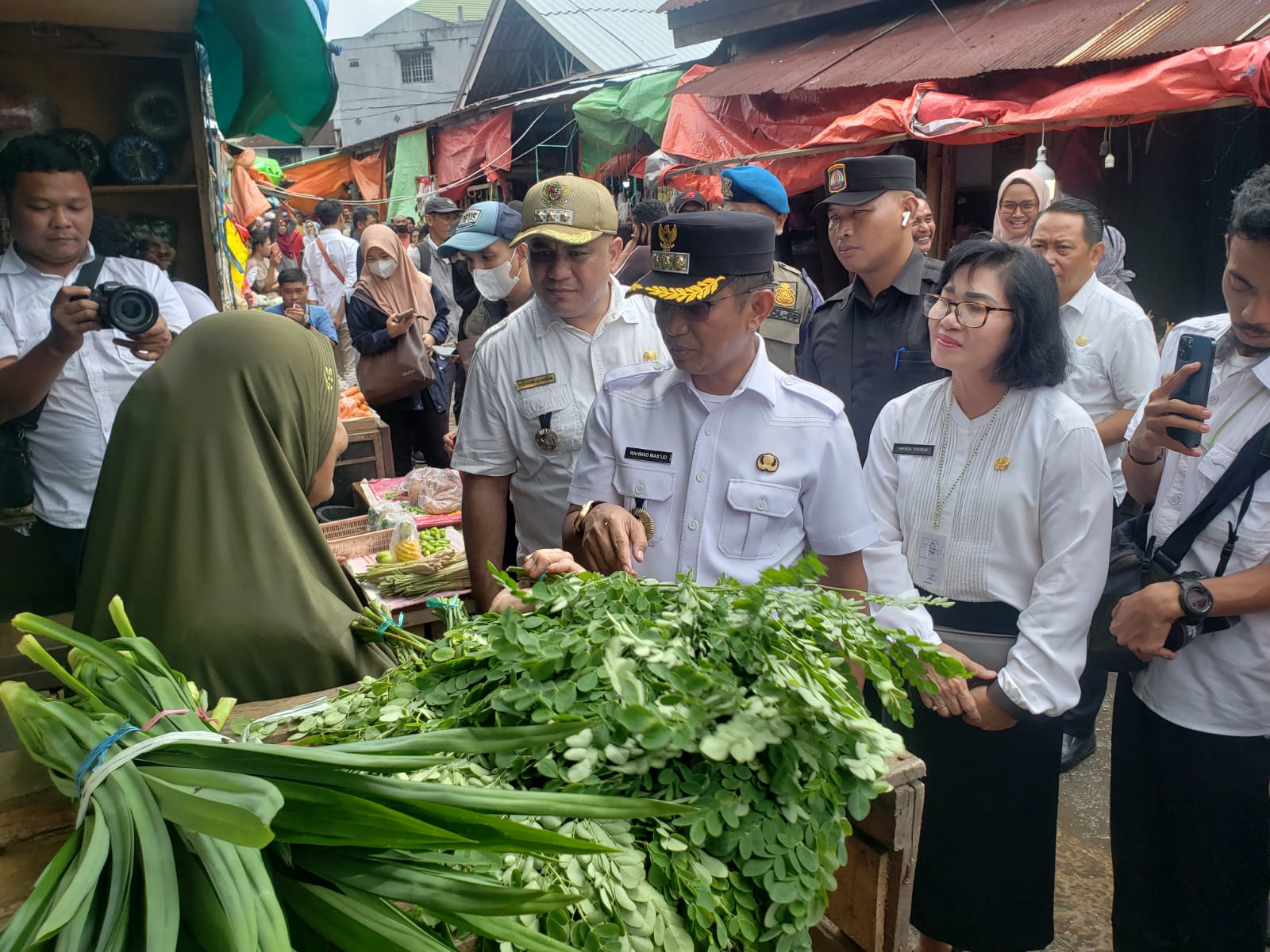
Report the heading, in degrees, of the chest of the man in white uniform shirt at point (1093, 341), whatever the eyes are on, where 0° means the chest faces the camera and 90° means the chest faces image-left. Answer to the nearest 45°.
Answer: approximately 45°

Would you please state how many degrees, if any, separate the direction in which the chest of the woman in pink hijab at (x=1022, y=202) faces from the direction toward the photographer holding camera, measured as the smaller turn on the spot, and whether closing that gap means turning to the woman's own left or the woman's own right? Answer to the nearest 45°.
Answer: approximately 45° to the woman's own right

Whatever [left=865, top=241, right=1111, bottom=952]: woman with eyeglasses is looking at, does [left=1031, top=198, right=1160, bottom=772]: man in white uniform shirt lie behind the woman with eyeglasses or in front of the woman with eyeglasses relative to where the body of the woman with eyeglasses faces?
behind

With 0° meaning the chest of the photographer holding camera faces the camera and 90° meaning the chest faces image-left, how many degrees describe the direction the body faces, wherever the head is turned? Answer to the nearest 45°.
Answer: approximately 315°

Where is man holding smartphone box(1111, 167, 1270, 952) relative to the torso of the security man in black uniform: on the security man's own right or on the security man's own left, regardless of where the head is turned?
on the security man's own left

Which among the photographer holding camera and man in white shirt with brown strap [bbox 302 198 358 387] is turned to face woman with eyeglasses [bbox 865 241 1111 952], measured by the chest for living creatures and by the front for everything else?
the photographer holding camera

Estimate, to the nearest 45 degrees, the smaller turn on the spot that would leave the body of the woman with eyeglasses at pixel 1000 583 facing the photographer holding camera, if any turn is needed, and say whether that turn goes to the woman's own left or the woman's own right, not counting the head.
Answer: approximately 45° to the woman's own right

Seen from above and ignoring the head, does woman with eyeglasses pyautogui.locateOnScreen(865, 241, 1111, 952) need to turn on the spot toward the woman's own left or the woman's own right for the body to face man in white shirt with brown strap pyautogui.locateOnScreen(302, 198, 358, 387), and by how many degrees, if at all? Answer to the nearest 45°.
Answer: approximately 90° to the woman's own right
